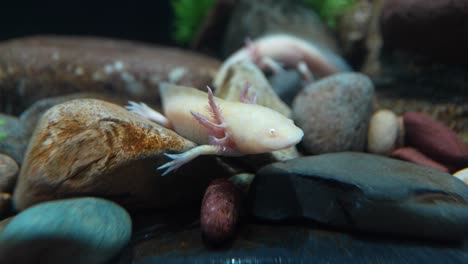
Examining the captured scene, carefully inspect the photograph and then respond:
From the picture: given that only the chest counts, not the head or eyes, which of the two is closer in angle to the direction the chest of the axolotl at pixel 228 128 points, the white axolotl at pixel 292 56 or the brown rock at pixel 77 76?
the white axolotl

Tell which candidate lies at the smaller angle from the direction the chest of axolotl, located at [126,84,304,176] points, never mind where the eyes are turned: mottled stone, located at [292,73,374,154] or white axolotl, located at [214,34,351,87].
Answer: the mottled stone

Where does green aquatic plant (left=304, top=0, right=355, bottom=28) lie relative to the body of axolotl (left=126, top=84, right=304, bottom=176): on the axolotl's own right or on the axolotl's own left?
on the axolotl's own left

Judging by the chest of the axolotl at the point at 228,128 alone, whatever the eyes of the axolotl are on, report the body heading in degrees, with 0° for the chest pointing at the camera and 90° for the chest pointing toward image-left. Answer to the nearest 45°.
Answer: approximately 270°

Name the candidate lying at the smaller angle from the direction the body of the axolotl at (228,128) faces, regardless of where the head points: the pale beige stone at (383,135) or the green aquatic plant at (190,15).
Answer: the pale beige stone

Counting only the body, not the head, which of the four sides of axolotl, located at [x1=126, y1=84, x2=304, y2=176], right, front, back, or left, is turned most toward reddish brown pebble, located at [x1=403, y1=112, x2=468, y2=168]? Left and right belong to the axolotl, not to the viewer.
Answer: front

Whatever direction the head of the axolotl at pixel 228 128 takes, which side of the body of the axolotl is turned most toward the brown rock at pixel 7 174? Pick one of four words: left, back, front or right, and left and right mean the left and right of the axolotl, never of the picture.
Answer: back

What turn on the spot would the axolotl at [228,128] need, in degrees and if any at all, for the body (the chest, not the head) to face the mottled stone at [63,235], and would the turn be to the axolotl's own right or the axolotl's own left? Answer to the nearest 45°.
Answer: approximately 135° to the axolotl's own right

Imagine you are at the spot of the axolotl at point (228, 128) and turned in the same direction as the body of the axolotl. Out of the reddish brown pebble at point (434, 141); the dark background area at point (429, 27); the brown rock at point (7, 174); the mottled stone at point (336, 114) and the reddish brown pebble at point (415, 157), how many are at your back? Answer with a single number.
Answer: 1

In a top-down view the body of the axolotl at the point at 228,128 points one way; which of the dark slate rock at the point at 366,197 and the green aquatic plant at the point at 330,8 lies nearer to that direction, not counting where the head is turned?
the dark slate rock

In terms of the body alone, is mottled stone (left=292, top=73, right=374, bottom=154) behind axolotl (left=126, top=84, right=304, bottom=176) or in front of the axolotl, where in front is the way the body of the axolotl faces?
in front

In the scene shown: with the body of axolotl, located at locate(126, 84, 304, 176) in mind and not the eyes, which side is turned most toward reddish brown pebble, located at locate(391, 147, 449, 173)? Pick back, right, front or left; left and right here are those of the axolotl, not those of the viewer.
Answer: front

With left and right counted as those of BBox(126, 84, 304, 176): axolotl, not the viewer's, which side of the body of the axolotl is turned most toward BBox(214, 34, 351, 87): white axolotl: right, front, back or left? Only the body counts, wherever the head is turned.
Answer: left

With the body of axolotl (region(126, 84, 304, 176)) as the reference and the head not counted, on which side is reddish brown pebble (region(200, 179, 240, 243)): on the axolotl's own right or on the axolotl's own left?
on the axolotl's own right
